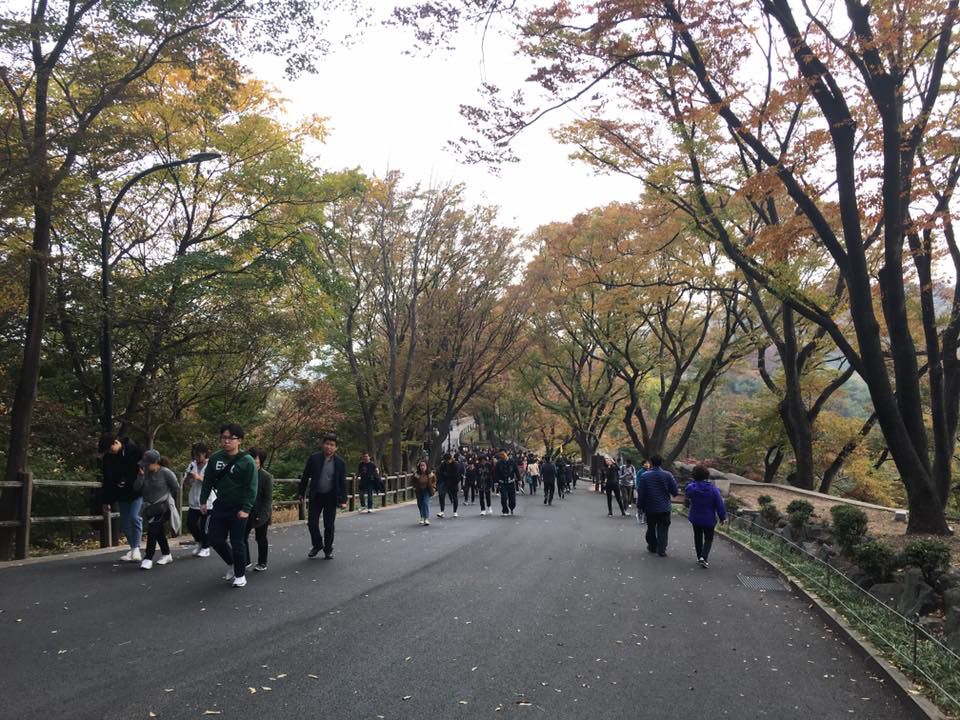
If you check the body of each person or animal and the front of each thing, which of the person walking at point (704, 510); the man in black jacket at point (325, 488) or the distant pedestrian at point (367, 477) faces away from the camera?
the person walking

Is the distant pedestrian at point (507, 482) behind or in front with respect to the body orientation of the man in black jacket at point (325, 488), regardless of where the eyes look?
behind

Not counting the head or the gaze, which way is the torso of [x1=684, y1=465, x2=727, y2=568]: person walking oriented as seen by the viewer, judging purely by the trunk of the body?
away from the camera

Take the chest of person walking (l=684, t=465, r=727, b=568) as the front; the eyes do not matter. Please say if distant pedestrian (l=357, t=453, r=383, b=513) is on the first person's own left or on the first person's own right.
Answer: on the first person's own left

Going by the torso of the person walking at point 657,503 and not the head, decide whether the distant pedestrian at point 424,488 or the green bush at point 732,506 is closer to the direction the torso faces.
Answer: the green bush

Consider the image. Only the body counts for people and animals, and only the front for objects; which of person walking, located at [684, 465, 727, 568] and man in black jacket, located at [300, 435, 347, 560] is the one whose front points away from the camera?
the person walking

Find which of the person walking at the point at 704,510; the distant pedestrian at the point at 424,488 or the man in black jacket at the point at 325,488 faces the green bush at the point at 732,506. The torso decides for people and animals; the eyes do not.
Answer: the person walking

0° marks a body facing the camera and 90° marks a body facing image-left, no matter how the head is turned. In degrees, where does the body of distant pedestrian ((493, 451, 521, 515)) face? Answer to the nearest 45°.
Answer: approximately 0°

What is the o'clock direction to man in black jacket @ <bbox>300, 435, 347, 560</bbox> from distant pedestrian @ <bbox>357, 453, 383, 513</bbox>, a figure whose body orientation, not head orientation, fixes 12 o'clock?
The man in black jacket is roughly at 12 o'clock from the distant pedestrian.

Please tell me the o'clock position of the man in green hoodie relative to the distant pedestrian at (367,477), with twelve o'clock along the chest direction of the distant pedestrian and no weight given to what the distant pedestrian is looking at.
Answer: The man in green hoodie is roughly at 12 o'clock from the distant pedestrian.

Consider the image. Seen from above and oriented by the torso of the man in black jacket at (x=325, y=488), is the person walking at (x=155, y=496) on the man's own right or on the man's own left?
on the man's own right

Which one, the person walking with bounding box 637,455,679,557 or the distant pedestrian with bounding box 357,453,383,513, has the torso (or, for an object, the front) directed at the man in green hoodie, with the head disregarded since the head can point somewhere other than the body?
the distant pedestrian
